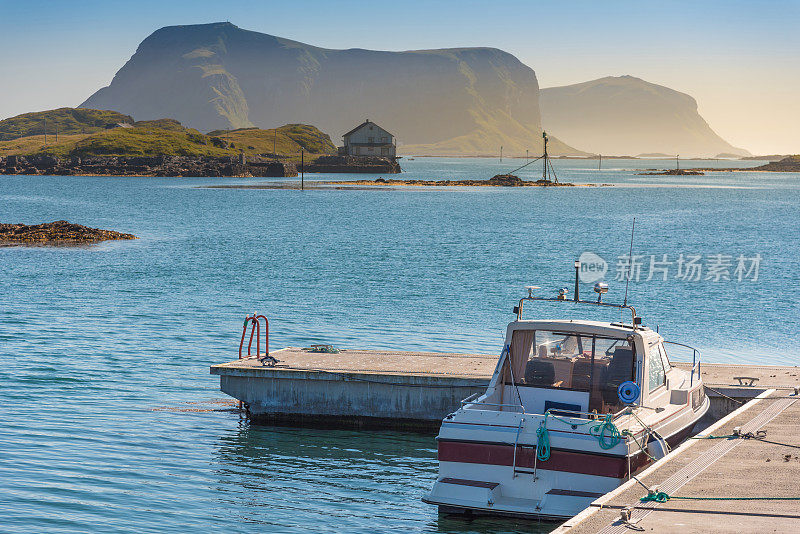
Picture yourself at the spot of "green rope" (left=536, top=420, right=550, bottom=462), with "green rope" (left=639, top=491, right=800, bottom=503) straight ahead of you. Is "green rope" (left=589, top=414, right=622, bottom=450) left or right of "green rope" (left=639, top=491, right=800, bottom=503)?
left

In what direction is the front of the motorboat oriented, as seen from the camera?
facing away from the viewer and to the right of the viewer

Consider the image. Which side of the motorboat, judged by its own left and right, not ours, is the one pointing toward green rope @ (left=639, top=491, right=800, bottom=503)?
right

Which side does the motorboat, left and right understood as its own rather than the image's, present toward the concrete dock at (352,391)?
left
